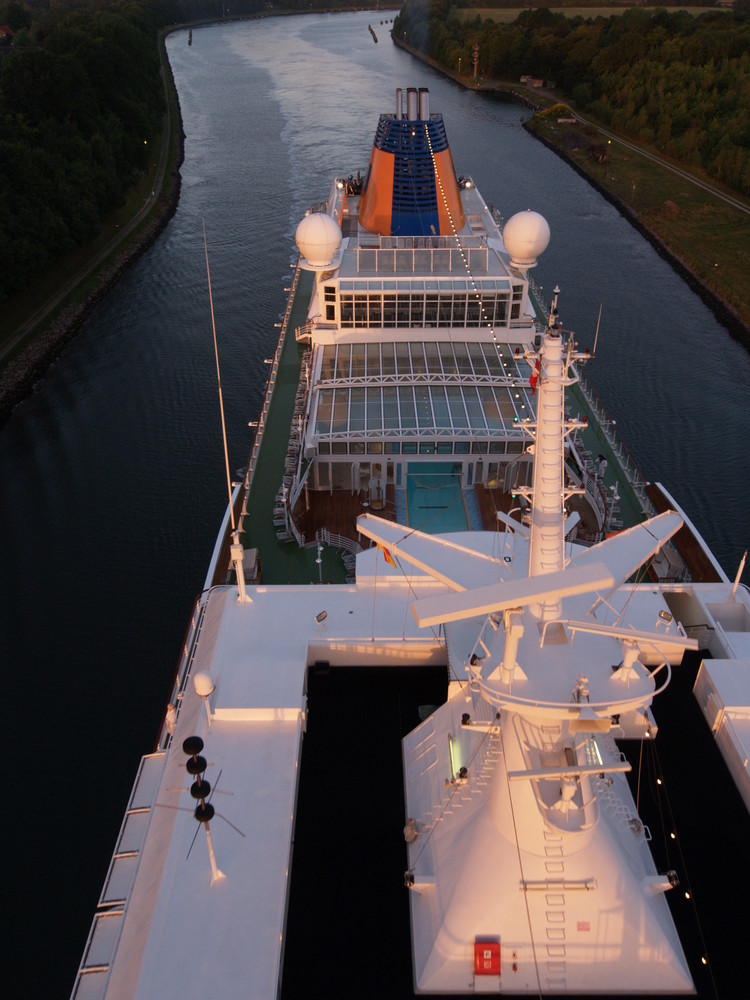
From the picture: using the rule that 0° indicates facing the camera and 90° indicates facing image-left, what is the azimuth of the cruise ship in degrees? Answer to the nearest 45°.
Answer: approximately 0°
